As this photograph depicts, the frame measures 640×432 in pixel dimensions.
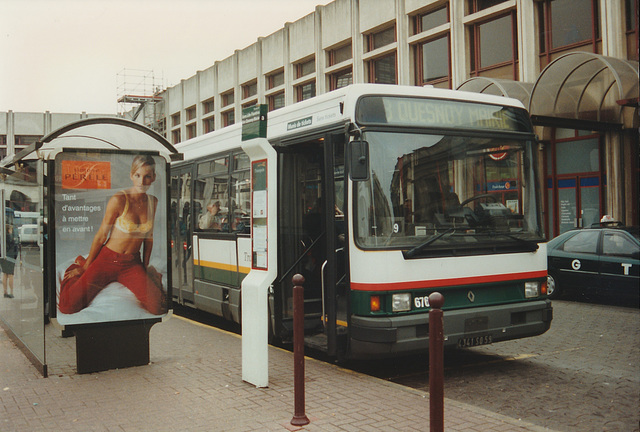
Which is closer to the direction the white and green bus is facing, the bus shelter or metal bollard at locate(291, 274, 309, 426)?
the metal bollard

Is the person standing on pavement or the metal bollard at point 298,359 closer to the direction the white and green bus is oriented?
the metal bollard

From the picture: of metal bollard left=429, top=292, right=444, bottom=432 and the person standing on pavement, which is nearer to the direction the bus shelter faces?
the metal bollard

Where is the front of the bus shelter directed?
to the viewer's right

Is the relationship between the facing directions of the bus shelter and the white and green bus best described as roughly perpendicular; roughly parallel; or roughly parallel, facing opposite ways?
roughly perpendicular

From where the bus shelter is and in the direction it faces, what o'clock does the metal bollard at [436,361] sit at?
The metal bollard is roughly at 2 o'clock from the bus shelter.

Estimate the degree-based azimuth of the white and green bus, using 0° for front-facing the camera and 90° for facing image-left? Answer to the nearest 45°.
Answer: approximately 315°

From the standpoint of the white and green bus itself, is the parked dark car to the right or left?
on its left
